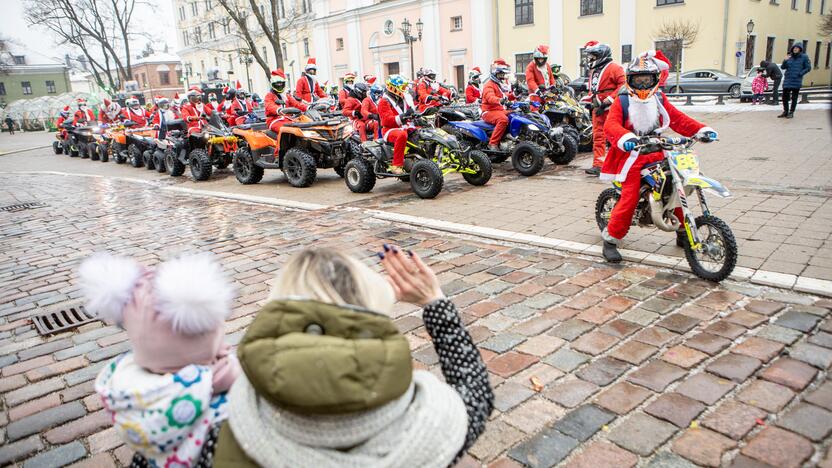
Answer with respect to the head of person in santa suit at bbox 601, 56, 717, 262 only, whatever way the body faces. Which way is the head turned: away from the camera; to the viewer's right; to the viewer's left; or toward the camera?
toward the camera

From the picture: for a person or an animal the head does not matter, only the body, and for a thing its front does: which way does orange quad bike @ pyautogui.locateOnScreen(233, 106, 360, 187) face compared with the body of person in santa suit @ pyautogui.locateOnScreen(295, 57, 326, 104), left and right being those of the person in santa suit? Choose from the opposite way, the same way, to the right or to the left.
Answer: the same way

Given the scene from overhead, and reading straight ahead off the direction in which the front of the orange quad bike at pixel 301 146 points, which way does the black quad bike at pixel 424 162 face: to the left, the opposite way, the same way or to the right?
the same way

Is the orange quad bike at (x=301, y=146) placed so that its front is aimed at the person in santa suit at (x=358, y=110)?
no

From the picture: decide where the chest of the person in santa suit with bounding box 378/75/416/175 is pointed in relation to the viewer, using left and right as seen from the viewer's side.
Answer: facing the viewer and to the right of the viewer

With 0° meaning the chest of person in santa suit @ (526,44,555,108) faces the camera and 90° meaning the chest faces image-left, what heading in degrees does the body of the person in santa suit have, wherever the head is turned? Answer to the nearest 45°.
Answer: approximately 315°

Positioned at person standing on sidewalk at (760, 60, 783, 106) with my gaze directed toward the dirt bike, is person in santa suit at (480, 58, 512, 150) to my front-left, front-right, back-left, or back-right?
front-right

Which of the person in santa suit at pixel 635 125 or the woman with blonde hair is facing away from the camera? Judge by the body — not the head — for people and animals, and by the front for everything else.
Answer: the woman with blonde hair

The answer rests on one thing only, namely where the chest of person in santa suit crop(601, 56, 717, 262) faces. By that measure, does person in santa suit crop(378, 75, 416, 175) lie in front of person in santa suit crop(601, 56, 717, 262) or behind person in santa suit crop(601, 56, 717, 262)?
behind

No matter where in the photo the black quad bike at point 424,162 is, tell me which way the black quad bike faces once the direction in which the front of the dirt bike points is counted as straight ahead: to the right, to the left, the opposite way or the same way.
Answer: the same way

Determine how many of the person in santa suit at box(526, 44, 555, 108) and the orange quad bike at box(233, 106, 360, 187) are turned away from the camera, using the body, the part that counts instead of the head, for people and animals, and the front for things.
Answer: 0

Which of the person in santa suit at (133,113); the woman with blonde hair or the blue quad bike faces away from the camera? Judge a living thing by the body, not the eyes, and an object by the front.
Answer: the woman with blonde hair

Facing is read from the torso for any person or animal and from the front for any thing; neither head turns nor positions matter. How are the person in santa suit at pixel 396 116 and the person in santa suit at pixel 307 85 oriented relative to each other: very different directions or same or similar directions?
same or similar directions

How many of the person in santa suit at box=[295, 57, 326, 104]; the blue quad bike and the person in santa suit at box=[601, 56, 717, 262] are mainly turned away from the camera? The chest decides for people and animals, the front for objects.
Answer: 0

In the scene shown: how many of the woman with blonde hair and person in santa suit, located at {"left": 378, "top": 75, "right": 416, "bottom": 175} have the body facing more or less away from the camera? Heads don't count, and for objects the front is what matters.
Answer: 1
